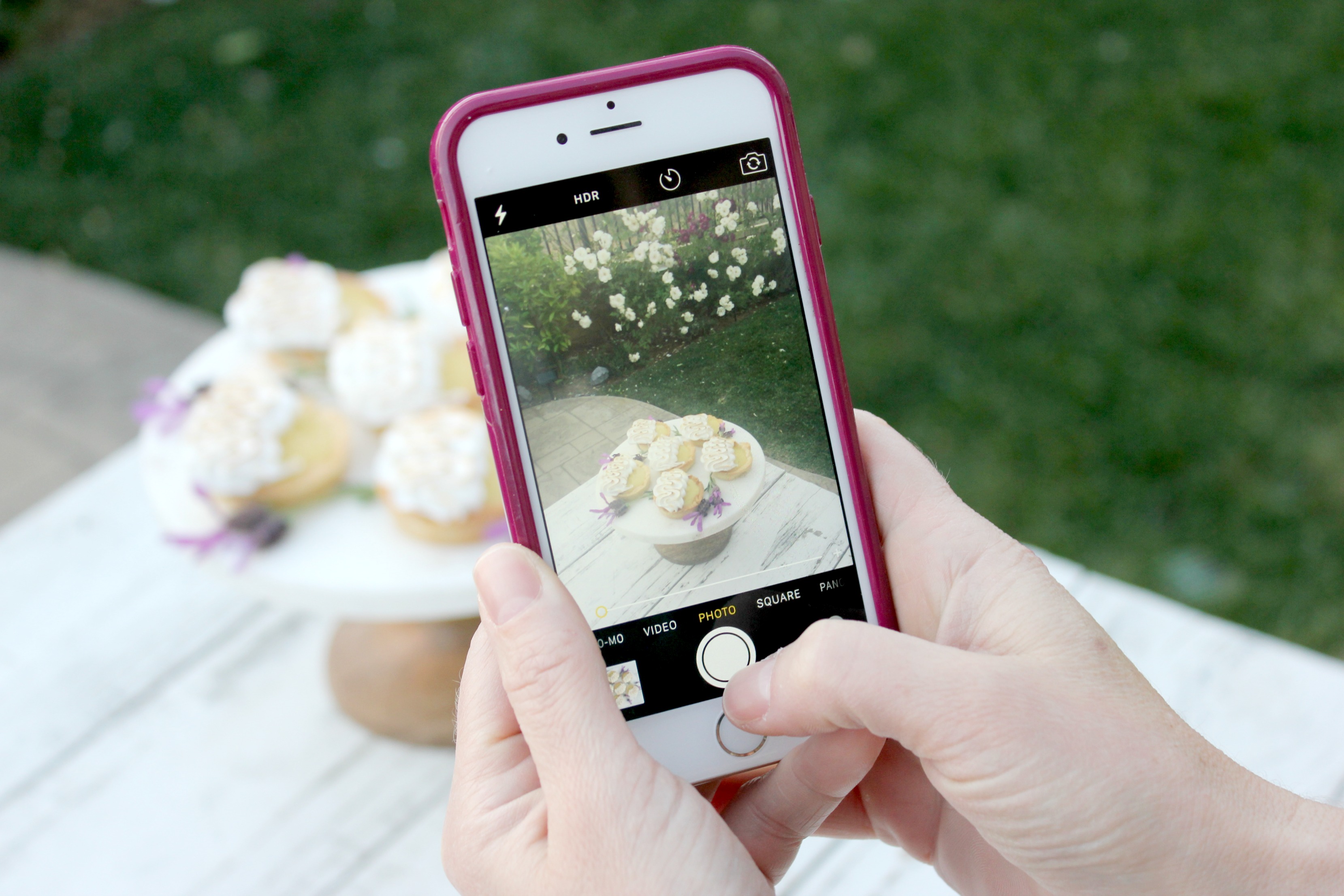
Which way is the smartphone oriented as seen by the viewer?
toward the camera

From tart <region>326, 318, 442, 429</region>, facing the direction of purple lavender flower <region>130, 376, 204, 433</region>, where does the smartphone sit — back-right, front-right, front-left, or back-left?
back-left

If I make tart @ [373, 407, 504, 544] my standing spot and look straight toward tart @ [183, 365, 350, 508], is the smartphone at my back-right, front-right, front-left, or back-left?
back-left
